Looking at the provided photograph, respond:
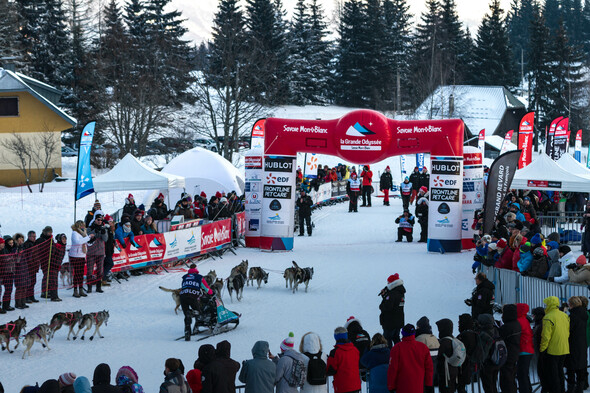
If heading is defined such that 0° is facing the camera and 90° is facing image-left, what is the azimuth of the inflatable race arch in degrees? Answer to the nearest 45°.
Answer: approximately 0°

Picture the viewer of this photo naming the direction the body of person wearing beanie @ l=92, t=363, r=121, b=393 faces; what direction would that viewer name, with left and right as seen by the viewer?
facing away from the viewer

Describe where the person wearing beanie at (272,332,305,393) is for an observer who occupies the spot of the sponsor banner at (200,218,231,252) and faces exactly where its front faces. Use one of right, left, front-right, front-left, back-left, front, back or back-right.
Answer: front-right

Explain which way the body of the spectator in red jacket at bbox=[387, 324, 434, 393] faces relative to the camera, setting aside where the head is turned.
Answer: away from the camera

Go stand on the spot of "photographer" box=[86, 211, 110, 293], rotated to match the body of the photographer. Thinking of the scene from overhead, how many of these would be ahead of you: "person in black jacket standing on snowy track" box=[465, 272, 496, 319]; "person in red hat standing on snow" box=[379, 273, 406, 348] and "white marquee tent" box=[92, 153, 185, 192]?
2

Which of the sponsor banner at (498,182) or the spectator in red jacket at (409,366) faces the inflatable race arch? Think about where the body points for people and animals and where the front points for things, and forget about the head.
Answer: the spectator in red jacket

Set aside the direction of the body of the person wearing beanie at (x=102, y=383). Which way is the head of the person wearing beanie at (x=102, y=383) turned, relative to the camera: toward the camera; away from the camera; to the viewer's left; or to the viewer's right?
away from the camera

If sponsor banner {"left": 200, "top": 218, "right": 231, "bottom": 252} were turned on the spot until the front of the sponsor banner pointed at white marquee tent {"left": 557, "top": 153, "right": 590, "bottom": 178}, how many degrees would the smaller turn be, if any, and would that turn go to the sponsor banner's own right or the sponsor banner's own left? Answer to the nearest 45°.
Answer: approximately 45° to the sponsor banner's own left

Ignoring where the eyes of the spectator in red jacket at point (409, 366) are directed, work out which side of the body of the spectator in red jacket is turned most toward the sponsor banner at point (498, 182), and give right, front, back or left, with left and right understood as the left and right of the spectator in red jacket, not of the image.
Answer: front

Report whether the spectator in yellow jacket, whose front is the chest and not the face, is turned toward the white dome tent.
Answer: yes

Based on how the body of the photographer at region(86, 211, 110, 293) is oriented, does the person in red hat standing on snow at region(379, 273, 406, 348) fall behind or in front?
in front

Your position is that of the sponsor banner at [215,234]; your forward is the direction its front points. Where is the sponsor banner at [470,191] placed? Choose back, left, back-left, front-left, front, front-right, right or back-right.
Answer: front-left

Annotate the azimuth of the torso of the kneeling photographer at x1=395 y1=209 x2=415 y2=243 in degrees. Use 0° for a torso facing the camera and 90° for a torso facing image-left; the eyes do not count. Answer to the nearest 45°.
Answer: approximately 0°

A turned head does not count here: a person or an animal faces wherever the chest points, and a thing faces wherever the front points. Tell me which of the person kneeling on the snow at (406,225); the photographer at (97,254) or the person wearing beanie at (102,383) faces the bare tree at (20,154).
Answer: the person wearing beanie

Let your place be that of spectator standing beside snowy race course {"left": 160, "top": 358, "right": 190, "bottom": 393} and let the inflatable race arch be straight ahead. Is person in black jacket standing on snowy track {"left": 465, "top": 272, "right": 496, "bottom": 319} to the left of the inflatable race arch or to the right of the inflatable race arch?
right

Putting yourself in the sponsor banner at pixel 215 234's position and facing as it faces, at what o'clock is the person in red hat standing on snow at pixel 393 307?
The person in red hat standing on snow is roughly at 1 o'clock from the sponsor banner.
